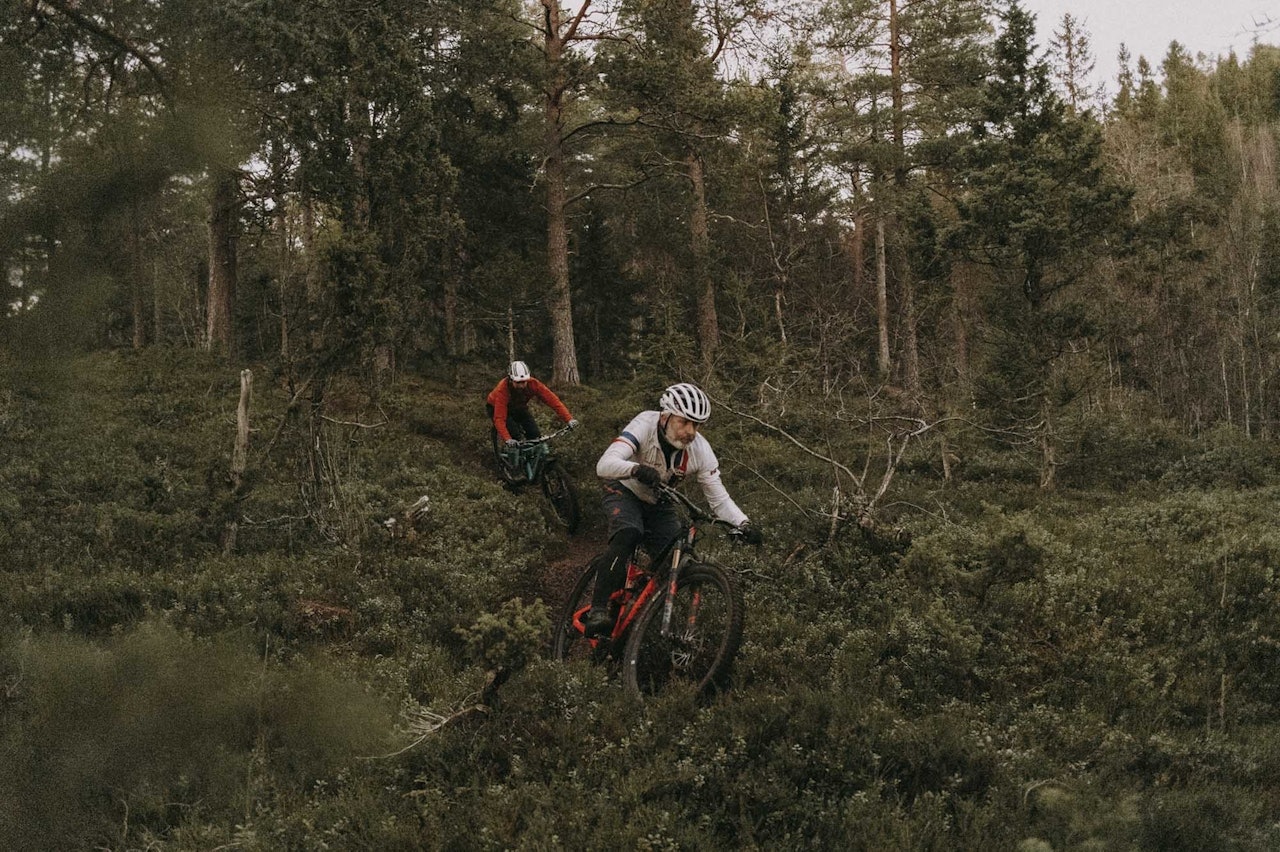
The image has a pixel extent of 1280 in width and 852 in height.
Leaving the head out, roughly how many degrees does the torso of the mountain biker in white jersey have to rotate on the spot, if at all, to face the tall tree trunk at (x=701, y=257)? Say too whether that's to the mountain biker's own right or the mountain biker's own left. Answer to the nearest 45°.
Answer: approximately 135° to the mountain biker's own left

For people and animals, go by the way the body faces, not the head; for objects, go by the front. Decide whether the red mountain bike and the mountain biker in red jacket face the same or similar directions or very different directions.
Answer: same or similar directions

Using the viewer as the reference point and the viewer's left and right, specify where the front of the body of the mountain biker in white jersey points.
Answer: facing the viewer and to the right of the viewer

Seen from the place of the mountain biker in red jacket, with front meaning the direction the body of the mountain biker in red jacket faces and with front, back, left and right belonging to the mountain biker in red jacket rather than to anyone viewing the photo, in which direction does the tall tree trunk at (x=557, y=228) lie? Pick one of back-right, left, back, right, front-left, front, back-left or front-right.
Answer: back-left

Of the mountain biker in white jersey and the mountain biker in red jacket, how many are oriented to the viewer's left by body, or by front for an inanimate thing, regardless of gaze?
0

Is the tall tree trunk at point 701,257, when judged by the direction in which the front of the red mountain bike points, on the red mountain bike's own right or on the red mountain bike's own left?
on the red mountain bike's own left

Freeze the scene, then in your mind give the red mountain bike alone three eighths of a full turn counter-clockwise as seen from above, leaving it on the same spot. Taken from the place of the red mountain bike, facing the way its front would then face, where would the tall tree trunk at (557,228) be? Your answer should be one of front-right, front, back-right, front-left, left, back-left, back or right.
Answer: front

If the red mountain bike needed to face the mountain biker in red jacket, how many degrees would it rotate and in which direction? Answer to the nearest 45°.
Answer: approximately 135° to its left

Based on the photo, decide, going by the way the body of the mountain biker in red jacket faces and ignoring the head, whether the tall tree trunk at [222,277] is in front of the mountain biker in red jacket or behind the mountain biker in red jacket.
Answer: behind

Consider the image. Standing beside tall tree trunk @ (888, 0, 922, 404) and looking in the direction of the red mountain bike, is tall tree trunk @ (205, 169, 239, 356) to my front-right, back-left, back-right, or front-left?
front-right
